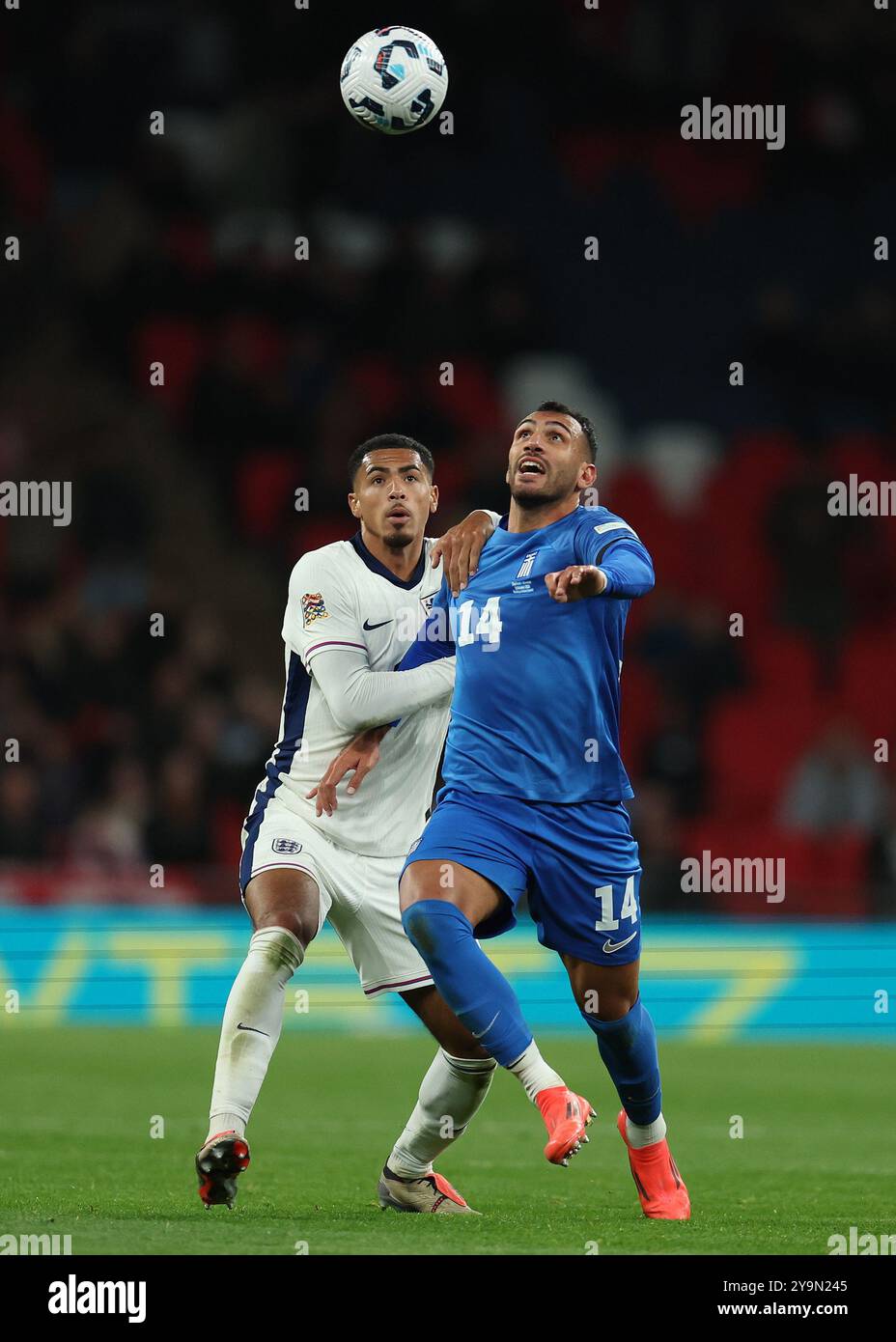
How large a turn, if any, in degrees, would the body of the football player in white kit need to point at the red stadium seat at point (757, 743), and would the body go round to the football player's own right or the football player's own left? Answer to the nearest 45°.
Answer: approximately 135° to the football player's own left

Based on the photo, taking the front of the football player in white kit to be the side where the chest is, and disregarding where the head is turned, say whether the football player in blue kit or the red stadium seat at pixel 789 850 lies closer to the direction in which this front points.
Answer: the football player in blue kit

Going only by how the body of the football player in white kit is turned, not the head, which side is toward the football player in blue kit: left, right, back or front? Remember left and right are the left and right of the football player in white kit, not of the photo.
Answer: front

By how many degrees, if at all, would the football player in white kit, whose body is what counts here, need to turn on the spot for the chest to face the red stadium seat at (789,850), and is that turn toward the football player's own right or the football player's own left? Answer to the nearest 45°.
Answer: approximately 135° to the football player's own left

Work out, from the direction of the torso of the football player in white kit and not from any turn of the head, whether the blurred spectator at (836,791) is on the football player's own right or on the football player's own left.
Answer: on the football player's own left

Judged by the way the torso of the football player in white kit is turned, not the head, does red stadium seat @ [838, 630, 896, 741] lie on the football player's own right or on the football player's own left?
on the football player's own left

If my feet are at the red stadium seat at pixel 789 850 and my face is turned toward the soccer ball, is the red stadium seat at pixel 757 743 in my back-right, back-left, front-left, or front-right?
back-right

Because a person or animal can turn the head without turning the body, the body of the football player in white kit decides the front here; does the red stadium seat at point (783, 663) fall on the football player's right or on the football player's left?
on the football player's left

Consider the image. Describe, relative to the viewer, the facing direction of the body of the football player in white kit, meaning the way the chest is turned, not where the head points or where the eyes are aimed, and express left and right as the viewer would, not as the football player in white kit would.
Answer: facing the viewer and to the right of the viewer
